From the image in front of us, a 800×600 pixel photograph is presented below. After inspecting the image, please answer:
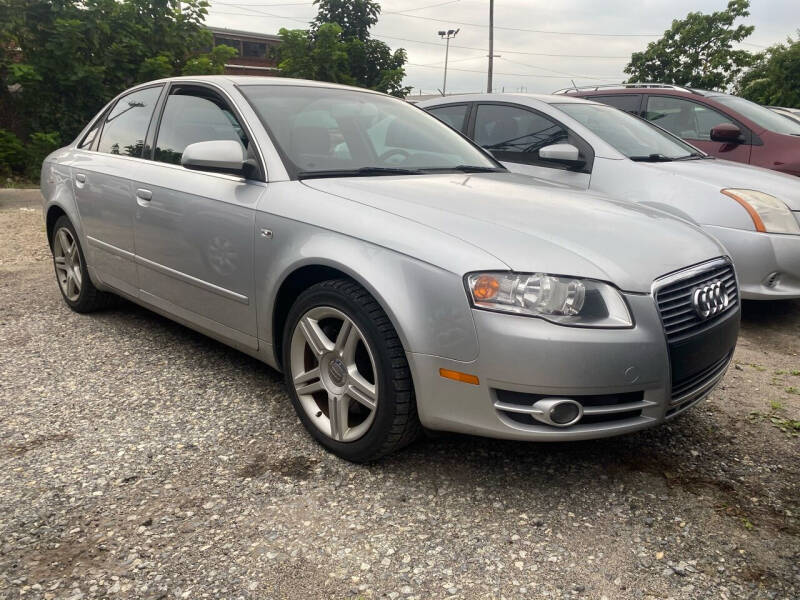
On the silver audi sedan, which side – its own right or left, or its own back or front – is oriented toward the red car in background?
left

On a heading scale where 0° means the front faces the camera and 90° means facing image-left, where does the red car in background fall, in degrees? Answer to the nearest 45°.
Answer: approximately 315°

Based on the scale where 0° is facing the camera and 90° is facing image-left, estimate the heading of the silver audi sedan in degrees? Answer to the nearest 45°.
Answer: approximately 315°

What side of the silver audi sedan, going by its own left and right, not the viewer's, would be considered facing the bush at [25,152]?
back
